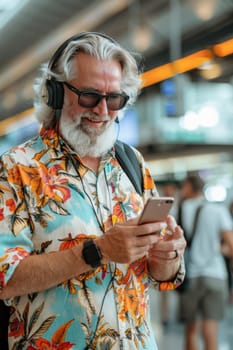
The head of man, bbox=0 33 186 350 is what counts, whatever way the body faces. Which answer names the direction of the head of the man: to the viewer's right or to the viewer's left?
to the viewer's right

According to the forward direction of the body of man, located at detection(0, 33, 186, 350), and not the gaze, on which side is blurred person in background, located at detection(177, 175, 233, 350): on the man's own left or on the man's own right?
on the man's own left

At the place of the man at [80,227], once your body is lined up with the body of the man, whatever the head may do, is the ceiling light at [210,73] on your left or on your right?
on your left

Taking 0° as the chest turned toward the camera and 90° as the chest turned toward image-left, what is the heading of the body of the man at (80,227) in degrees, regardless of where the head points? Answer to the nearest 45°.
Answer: approximately 315°
